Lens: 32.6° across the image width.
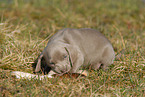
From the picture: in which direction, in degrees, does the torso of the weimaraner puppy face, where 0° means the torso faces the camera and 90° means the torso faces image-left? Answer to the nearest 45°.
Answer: approximately 45°
